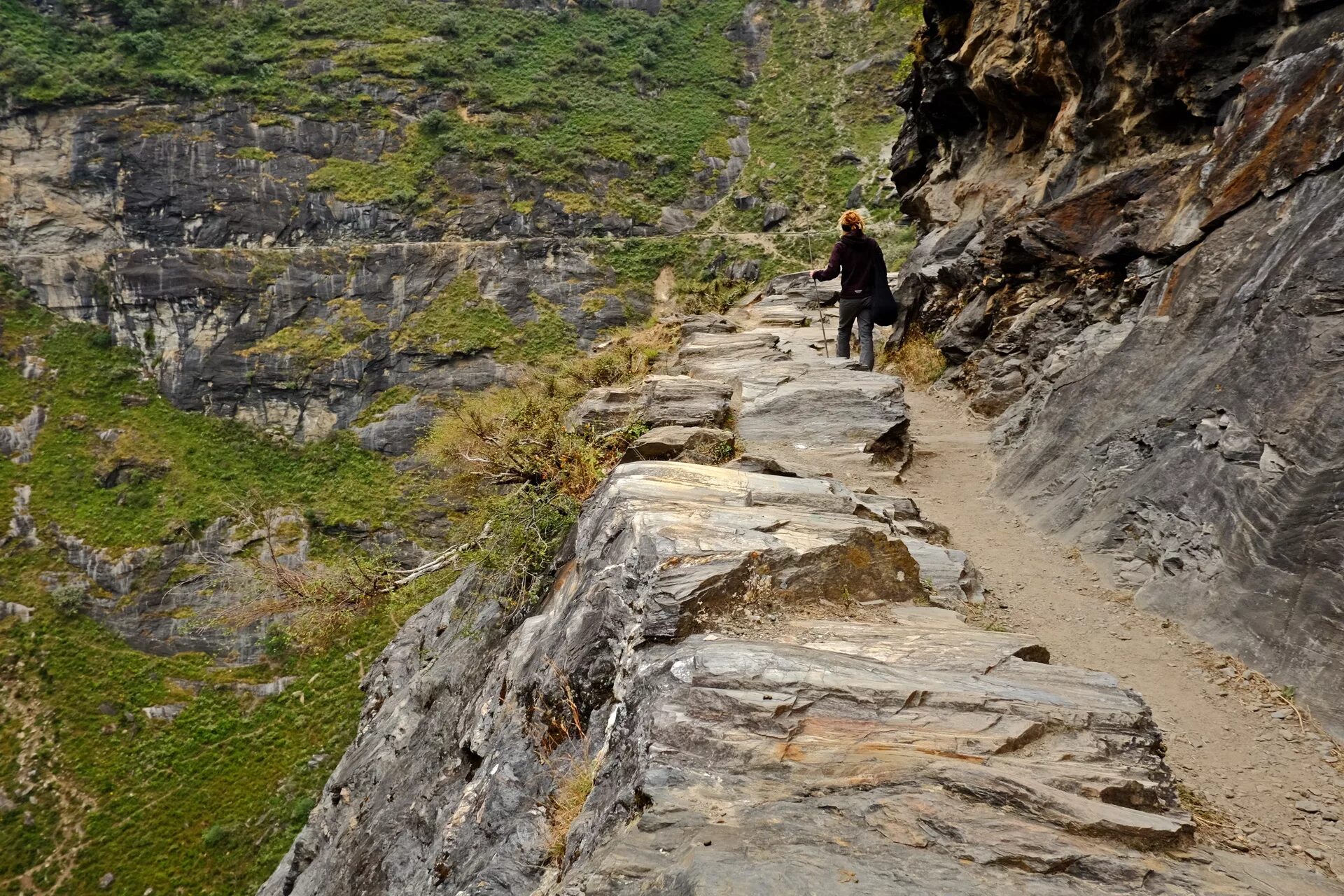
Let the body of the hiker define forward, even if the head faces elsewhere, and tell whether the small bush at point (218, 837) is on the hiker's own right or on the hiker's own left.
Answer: on the hiker's own left

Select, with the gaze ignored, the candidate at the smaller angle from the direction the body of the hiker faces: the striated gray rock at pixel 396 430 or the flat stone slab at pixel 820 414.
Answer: the striated gray rock

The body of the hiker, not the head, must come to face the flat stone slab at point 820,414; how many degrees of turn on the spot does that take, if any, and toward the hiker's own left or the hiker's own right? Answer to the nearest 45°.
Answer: approximately 180°

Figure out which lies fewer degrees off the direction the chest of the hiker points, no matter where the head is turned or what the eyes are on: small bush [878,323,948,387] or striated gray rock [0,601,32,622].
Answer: the striated gray rock

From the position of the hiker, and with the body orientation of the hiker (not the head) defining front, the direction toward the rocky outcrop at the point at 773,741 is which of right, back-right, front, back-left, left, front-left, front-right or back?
back

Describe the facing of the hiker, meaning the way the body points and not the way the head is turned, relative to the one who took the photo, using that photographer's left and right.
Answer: facing away from the viewer

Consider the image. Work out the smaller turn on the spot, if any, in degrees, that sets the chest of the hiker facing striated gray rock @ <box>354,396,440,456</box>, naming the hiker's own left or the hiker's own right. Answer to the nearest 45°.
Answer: approximately 45° to the hiker's own left
